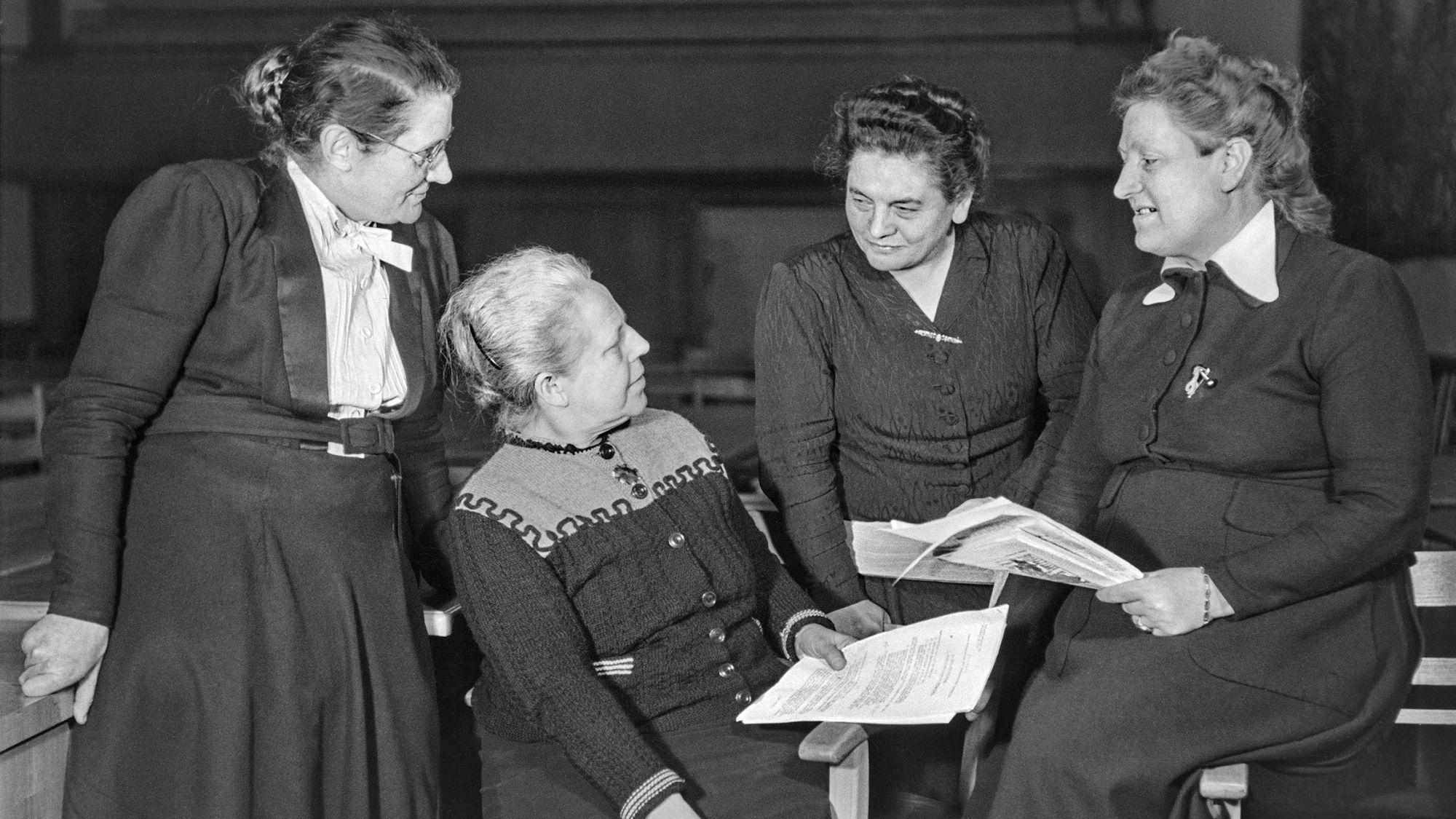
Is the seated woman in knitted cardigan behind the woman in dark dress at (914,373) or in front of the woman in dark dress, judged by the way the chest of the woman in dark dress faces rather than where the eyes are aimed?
in front

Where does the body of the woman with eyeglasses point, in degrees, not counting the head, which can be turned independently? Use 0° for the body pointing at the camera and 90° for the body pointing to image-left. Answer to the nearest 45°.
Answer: approximately 315°

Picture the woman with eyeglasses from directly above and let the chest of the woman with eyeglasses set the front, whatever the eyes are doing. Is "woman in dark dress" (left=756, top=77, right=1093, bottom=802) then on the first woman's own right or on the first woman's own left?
on the first woman's own left

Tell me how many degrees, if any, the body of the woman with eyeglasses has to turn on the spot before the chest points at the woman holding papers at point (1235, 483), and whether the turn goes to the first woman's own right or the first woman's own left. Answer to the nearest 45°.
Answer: approximately 45° to the first woman's own left

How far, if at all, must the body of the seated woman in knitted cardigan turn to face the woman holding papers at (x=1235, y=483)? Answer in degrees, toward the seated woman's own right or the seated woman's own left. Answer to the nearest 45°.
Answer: approximately 45° to the seated woman's own left

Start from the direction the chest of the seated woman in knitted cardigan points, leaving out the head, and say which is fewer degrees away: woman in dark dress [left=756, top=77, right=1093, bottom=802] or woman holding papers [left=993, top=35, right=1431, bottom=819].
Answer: the woman holding papers

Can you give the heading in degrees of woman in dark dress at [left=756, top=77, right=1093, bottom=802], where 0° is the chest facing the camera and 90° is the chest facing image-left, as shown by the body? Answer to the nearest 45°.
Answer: approximately 0°

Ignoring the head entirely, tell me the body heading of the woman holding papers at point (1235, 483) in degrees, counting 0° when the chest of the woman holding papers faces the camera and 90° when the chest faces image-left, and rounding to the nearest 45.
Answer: approximately 45°

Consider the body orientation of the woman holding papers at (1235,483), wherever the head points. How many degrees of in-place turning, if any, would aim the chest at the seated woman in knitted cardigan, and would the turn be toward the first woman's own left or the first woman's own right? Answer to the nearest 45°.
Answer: approximately 45° to the first woman's own right

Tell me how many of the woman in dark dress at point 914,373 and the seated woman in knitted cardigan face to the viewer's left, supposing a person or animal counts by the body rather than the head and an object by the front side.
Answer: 0

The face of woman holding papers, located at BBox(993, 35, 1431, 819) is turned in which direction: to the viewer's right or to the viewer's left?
to the viewer's left

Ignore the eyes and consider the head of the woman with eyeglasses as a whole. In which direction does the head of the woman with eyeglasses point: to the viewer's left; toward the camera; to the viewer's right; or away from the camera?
to the viewer's right

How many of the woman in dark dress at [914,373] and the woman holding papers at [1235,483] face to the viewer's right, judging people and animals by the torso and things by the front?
0
